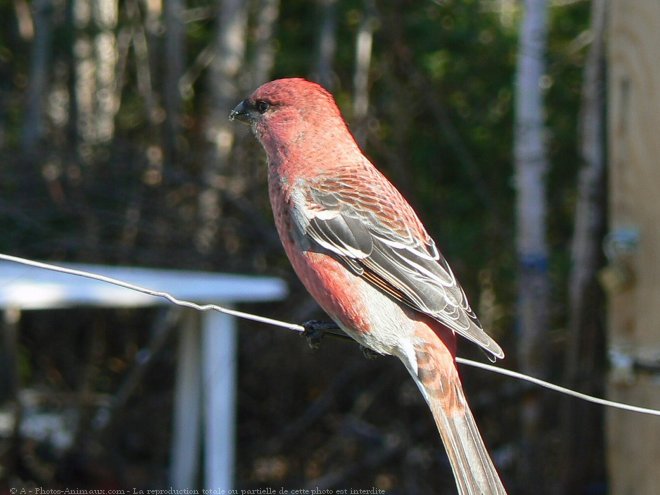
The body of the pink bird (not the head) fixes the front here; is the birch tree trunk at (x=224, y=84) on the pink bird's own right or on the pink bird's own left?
on the pink bird's own right

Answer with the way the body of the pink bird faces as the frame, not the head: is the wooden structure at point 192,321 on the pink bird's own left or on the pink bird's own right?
on the pink bird's own right

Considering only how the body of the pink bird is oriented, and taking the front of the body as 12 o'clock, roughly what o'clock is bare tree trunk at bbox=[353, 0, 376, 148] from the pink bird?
The bare tree trunk is roughly at 3 o'clock from the pink bird.

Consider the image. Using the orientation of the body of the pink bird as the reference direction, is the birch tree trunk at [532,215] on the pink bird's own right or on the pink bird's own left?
on the pink bird's own right

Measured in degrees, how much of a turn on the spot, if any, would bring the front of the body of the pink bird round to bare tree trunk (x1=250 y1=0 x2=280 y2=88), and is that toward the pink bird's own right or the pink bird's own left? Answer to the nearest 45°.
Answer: approximately 90° to the pink bird's own right

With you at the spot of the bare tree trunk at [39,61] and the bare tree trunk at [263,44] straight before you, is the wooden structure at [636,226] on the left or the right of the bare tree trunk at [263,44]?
right

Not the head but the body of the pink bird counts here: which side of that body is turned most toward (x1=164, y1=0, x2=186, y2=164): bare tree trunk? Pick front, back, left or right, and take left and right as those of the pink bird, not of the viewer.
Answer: right

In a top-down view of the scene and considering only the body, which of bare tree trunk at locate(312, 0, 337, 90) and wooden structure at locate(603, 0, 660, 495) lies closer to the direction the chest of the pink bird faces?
the bare tree trunk

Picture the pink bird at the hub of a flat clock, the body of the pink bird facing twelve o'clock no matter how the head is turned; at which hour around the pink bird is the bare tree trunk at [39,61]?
The bare tree trunk is roughly at 2 o'clock from the pink bird.

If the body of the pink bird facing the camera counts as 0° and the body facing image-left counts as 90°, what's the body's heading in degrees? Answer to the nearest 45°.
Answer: approximately 90°
